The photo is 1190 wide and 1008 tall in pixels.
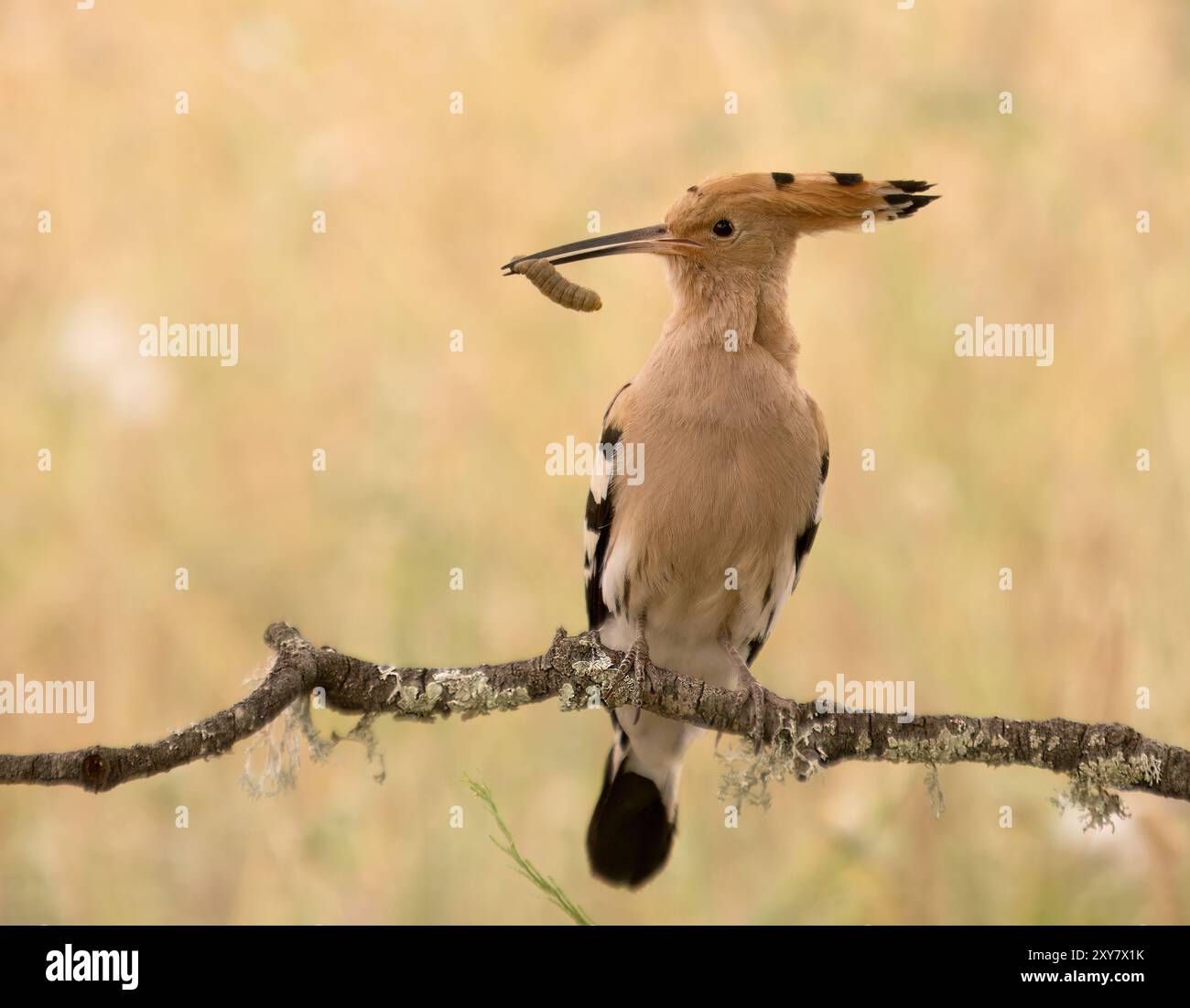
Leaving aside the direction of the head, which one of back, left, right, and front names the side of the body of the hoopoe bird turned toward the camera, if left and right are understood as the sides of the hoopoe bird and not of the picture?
front
